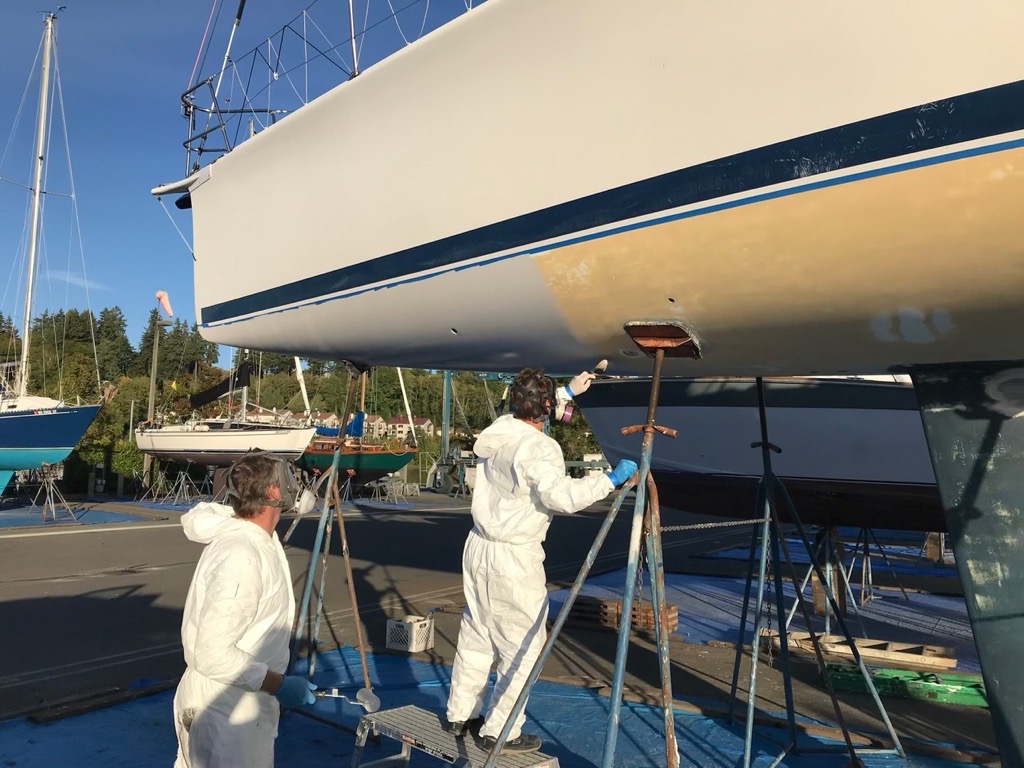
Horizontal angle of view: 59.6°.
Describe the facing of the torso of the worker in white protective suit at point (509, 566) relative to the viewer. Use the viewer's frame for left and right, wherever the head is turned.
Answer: facing away from the viewer and to the right of the viewer

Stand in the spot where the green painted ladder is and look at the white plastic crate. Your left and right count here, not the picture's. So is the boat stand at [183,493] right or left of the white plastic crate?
right

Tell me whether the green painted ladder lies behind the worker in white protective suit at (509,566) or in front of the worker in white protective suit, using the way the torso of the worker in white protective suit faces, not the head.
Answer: in front

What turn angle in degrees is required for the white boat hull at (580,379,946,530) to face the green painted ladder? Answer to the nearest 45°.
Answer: approximately 90° to its left

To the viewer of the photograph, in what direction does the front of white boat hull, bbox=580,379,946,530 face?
facing to the left of the viewer

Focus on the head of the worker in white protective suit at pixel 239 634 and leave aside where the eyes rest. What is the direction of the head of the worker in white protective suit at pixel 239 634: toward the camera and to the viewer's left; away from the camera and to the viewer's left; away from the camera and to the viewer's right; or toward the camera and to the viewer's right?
away from the camera and to the viewer's right
